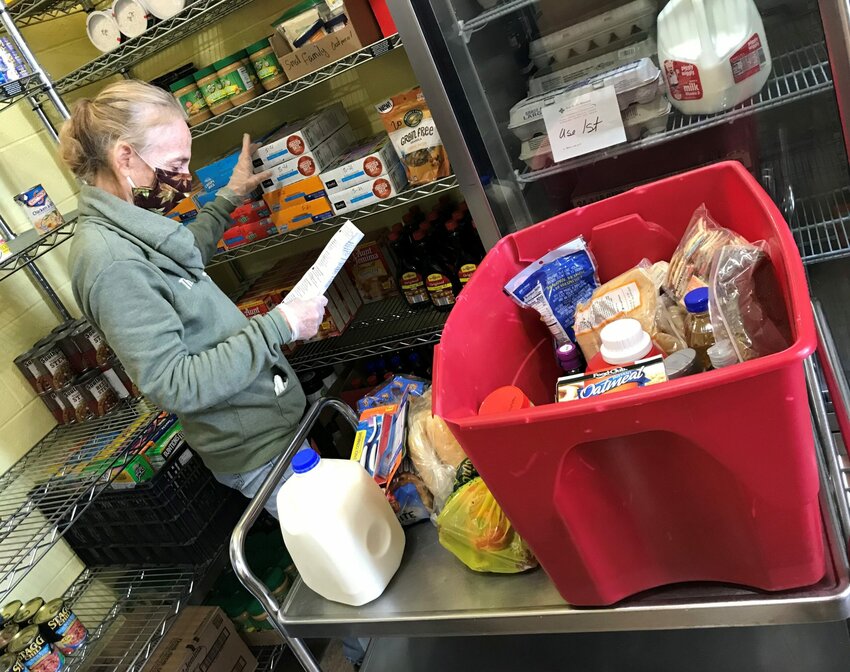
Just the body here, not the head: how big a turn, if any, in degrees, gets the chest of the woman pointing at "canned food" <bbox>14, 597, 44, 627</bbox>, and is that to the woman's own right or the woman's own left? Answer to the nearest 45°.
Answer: approximately 135° to the woman's own left

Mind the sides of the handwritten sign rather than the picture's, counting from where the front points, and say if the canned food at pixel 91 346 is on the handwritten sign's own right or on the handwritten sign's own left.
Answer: on the handwritten sign's own right

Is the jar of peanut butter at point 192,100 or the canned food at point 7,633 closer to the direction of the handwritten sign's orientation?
the canned food

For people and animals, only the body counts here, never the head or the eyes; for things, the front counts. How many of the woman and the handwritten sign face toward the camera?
1

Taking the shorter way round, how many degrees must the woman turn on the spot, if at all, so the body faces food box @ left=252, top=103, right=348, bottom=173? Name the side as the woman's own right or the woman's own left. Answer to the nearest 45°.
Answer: approximately 45° to the woman's own left

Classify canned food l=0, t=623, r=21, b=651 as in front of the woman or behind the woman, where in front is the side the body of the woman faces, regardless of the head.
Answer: behind
